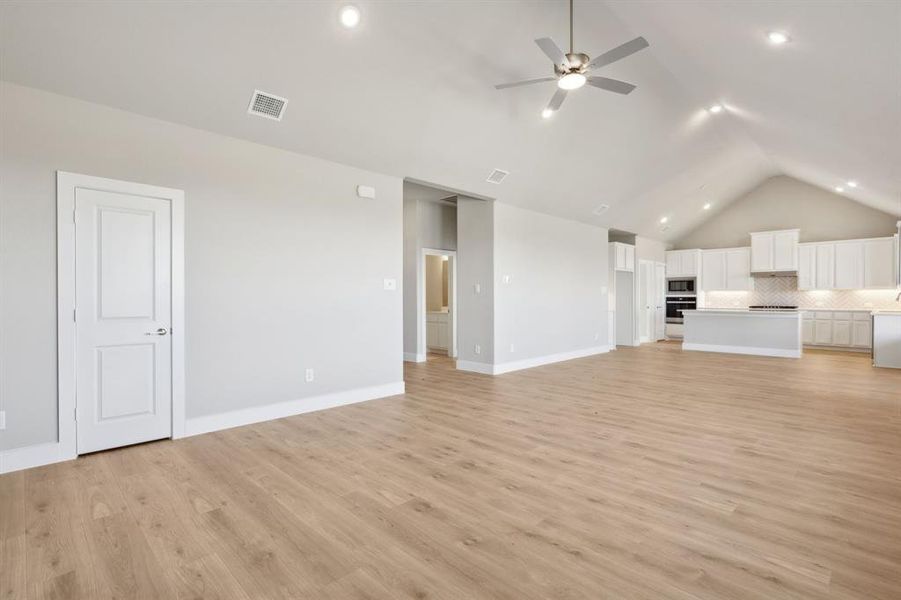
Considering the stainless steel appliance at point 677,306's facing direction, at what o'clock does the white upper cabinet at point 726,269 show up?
The white upper cabinet is roughly at 9 o'clock from the stainless steel appliance.

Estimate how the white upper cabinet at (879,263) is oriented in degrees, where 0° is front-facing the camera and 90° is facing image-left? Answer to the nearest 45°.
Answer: approximately 0°

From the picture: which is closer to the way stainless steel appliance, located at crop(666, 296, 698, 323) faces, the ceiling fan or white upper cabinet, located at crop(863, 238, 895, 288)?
the ceiling fan

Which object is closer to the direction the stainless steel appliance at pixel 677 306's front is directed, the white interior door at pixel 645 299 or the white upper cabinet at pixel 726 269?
the white interior door

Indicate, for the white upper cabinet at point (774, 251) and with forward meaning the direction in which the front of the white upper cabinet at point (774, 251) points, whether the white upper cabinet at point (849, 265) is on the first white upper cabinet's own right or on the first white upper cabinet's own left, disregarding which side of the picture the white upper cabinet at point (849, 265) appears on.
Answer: on the first white upper cabinet's own left

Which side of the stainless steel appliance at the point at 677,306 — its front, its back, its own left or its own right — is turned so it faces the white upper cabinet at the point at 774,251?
left

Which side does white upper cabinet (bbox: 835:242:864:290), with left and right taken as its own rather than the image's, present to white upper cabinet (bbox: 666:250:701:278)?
right

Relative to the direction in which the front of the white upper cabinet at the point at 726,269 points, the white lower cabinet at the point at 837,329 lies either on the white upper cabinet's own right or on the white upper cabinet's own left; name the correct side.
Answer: on the white upper cabinet's own left
